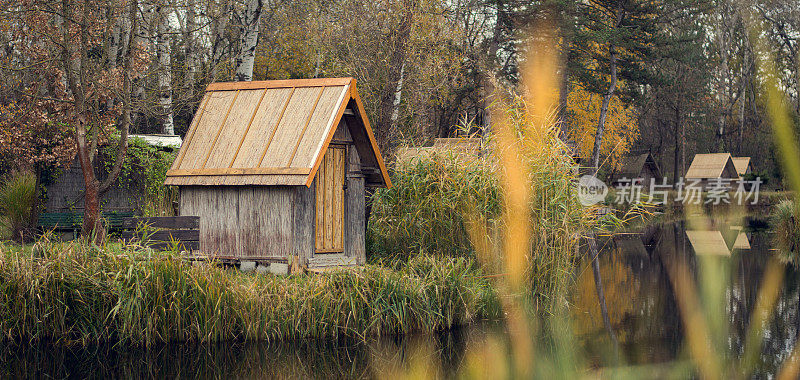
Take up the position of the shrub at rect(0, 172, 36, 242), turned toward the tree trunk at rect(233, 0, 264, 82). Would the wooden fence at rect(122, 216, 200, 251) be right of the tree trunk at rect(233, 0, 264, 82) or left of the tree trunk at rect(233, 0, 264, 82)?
right

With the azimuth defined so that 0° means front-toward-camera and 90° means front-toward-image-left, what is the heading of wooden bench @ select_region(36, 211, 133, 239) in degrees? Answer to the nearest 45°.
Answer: approximately 0°

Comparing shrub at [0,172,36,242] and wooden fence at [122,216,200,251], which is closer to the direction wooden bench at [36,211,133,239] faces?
the wooden fence

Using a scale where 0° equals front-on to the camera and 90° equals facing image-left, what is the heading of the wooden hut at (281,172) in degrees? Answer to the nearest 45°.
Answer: approximately 315°

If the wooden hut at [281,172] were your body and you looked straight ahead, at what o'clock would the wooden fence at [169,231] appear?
The wooden fence is roughly at 4 o'clock from the wooden hut.

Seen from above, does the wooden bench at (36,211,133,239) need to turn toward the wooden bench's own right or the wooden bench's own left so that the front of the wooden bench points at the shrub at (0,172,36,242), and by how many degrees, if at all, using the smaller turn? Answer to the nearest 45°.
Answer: approximately 135° to the wooden bench's own right

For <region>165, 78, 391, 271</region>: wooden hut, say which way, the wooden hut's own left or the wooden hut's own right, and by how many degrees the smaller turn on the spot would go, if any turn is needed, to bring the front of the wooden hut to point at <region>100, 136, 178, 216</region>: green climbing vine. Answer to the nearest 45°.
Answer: approximately 180°

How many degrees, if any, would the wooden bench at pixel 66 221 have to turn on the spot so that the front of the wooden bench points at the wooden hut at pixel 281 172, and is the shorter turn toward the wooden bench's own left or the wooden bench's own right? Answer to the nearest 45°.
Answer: approximately 45° to the wooden bench's own left

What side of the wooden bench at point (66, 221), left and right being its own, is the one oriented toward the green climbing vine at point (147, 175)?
left

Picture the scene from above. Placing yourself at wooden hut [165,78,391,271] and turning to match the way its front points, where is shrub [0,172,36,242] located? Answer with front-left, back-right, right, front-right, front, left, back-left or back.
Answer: back

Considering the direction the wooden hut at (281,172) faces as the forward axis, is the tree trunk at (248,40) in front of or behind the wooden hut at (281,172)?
behind

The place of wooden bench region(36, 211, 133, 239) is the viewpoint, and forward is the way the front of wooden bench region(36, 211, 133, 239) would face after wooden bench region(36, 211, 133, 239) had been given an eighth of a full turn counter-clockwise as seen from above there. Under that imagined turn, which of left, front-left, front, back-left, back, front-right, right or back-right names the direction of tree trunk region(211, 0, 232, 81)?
left
